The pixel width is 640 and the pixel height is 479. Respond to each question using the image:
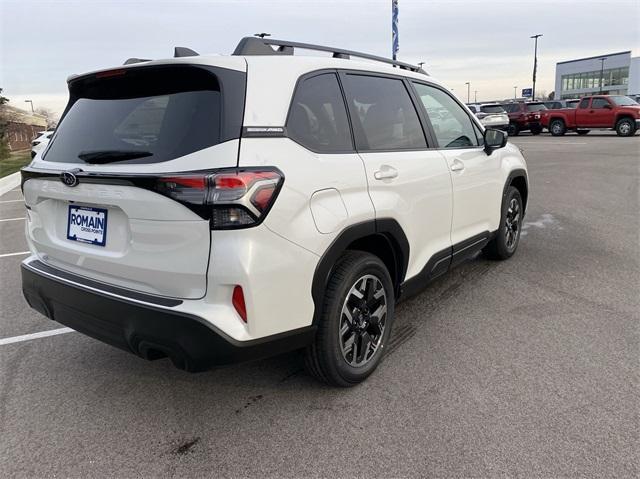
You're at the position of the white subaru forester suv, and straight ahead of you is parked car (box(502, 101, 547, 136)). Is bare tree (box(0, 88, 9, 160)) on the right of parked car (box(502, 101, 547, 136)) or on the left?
left

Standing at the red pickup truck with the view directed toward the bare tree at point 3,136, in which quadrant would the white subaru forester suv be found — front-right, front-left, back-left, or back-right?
front-left

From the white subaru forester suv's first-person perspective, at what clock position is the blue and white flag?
The blue and white flag is roughly at 11 o'clock from the white subaru forester suv.

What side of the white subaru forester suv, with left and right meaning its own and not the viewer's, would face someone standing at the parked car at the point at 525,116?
front

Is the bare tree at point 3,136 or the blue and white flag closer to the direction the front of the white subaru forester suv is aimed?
the blue and white flag

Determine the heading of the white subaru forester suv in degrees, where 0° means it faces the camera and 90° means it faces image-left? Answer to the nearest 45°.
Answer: approximately 225°

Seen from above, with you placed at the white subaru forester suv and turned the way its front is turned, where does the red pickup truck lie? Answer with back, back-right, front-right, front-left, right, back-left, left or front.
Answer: front

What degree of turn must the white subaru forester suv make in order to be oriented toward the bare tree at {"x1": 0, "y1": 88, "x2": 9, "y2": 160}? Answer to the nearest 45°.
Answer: approximately 90° to its left

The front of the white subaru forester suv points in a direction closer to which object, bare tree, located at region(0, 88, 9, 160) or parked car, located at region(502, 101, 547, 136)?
the parked car
